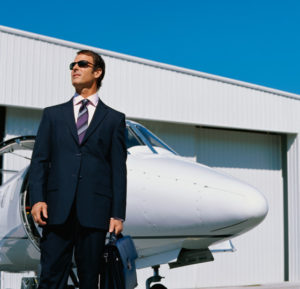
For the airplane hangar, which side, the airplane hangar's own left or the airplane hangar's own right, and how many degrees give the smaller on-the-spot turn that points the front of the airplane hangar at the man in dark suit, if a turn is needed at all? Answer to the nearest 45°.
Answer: approximately 45° to the airplane hangar's own right

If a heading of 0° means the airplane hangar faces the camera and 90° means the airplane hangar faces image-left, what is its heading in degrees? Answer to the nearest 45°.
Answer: approximately 315°

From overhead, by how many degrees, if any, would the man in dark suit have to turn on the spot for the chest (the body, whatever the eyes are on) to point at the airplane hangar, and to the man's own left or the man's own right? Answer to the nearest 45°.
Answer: approximately 180°

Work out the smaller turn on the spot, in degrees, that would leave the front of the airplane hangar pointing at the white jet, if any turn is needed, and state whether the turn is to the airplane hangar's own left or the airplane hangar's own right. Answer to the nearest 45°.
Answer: approximately 45° to the airplane hangar's own right

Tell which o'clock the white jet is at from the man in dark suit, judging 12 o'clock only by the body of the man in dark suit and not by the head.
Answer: The white jet is roughly at 7 o'clock from the man in dark suit.

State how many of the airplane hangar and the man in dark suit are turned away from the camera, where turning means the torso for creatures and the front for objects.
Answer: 0

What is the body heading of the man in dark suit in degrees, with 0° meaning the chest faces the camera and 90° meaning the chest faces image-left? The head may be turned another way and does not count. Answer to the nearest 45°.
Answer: approximately 0°
